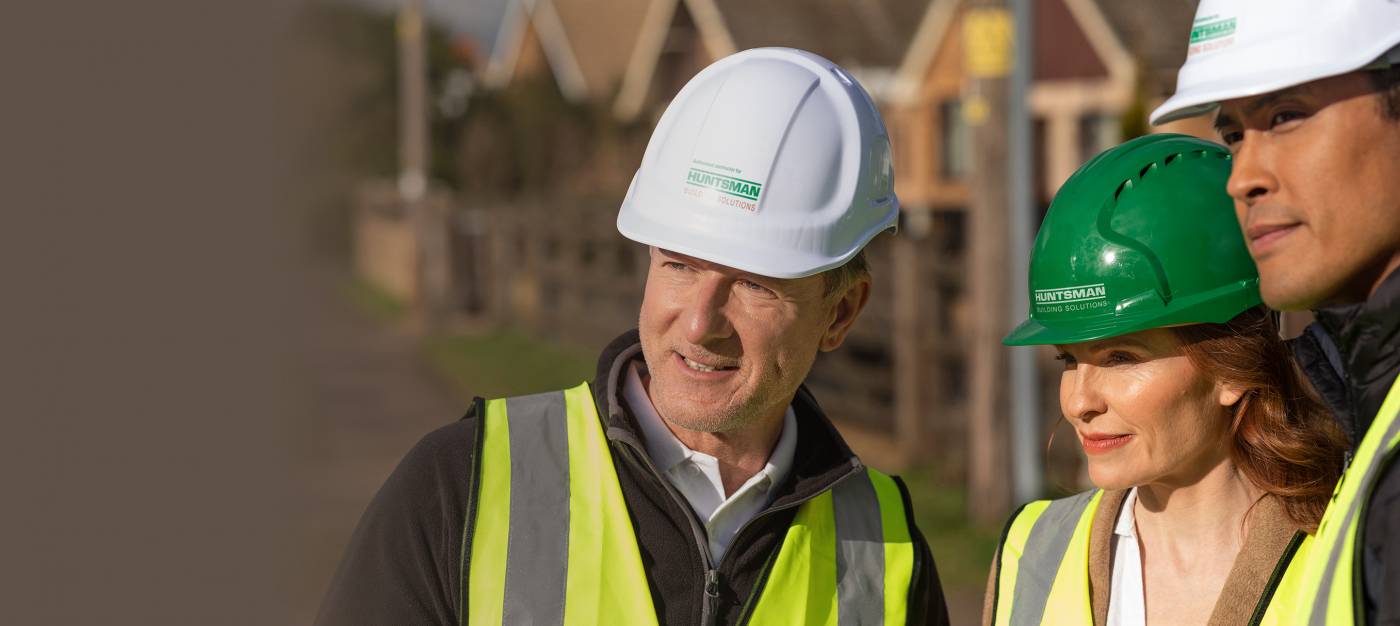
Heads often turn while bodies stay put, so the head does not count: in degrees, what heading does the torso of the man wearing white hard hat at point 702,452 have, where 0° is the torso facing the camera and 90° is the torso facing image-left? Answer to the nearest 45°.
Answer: approximately 0°

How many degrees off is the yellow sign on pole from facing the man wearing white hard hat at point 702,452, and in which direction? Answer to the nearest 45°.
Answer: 0° — it already faces them

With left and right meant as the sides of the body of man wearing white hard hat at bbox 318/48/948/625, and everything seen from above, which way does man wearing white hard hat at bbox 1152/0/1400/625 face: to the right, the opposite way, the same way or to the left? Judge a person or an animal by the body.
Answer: to the right

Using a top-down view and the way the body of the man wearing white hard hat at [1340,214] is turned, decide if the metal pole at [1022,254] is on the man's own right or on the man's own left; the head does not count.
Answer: on the man's own right

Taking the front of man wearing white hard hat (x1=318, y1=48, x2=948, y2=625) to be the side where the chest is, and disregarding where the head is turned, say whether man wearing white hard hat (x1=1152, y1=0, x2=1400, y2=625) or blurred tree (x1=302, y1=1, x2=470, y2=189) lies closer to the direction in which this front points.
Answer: the man wearing white hard hat

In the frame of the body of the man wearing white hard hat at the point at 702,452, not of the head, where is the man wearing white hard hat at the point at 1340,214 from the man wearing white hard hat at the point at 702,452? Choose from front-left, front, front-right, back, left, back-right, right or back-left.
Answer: front-left

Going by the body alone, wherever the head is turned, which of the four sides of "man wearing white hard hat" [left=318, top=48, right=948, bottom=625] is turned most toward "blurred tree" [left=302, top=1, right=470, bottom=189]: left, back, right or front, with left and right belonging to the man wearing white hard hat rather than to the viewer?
back

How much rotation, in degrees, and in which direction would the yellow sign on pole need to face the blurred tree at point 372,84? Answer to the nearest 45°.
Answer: approximately 135° to its right
